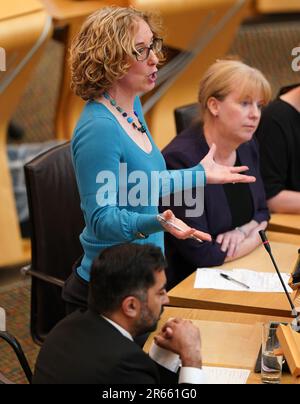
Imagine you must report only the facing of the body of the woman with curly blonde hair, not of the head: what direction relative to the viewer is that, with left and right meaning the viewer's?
facing the viewer and to the right of the viewer
